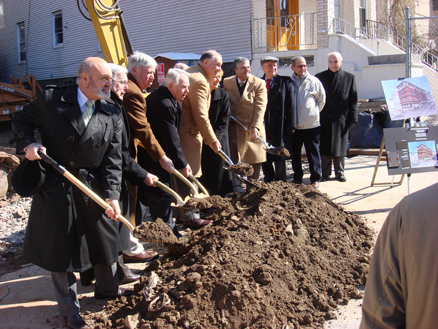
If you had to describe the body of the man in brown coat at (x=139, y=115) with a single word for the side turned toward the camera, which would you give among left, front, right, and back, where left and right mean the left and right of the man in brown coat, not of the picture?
right

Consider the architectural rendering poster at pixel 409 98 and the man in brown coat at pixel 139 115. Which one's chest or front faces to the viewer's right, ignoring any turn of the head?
the man in brown coat

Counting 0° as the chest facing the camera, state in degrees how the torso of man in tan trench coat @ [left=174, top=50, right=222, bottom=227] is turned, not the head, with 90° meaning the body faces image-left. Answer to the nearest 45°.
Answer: approximately 270°

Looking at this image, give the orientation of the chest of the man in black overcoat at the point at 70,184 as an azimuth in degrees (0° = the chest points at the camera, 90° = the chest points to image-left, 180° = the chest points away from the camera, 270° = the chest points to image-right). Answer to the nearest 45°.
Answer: approximately 315°

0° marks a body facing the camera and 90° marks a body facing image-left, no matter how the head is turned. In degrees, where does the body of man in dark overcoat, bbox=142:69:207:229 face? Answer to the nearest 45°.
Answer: approximately 270°
